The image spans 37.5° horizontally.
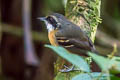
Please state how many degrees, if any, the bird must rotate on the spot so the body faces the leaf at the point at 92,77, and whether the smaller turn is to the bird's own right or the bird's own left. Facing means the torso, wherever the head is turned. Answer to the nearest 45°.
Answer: approximately 90° to the bird's own left

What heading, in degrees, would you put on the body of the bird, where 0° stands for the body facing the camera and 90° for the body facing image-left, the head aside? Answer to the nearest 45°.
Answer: approximately 90°
